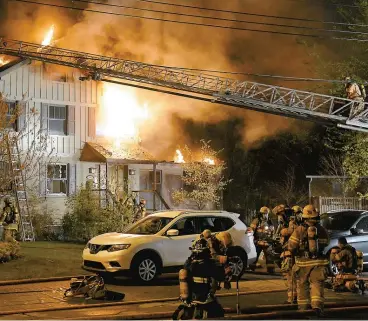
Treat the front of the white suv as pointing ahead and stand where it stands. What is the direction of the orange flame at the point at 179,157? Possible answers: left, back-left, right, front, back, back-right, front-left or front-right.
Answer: back-right

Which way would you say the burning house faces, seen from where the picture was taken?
facing the viewer and to the right of the viewer

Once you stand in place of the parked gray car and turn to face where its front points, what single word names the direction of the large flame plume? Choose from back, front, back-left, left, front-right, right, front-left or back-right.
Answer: right

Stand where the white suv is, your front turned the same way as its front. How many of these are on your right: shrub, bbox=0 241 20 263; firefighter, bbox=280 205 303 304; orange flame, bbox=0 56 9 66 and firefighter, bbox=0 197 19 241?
3

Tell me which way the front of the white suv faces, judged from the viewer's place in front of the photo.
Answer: facing the viewer and to the left of the viewer

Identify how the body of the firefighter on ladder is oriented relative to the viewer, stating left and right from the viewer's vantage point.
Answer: facing to the left of the viewer

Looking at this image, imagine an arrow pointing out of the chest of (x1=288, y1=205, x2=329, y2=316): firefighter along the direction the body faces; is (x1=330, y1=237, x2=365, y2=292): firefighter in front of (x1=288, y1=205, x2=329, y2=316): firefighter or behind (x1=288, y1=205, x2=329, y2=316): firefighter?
in front

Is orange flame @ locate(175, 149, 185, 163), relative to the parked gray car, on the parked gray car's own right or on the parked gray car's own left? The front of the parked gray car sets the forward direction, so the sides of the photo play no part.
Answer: on the parked gray car's own right

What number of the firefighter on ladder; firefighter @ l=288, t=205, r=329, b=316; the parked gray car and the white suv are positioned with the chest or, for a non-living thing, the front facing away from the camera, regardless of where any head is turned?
1

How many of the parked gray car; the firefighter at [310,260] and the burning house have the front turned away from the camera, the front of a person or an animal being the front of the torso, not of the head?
1

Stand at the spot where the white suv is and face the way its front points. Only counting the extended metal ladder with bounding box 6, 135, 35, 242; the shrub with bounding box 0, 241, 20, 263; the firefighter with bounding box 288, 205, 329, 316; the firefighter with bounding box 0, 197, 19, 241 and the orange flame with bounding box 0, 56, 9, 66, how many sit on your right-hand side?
4

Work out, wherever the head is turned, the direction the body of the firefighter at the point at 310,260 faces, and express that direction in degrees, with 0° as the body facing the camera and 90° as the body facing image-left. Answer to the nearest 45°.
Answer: approximately 180°

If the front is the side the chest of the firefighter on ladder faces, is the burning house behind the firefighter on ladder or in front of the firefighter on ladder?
in front

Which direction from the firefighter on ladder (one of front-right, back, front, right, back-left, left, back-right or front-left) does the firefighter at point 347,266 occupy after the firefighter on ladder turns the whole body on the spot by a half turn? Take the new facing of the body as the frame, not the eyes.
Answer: right
